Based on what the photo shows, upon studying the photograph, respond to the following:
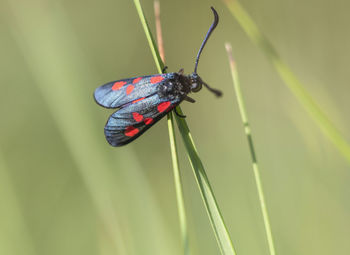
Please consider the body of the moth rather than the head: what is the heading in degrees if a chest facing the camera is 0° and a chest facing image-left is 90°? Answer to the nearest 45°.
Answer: approximately 270°

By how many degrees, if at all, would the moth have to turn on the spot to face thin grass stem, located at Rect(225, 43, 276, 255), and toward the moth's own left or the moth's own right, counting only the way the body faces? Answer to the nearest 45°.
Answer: approximately 45° to the moth's own right
